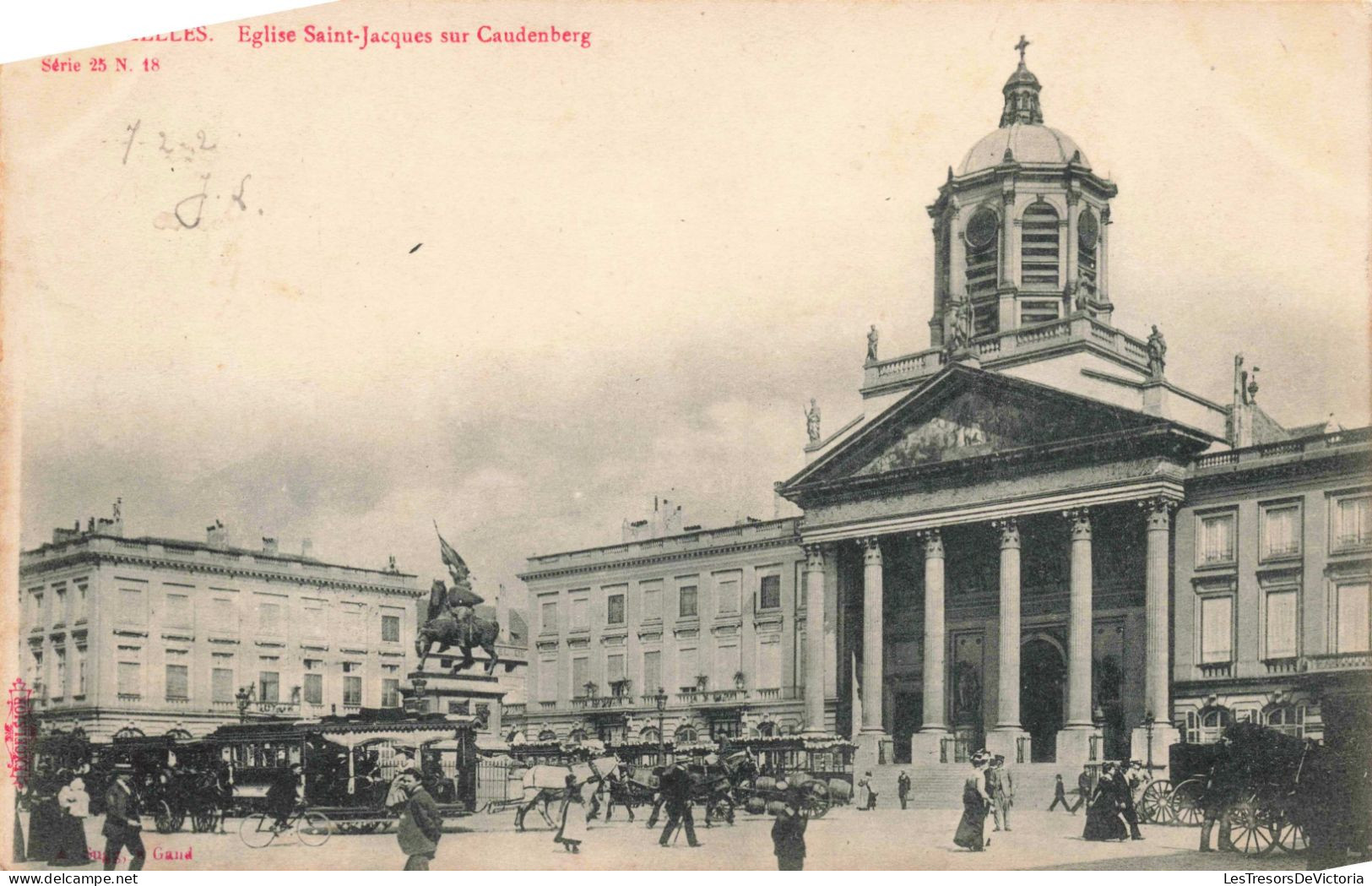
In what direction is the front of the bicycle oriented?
to the viewer's right

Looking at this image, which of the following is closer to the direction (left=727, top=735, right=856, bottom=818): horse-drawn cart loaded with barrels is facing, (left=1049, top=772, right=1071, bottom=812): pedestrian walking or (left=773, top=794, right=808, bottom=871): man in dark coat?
the man in dark coat

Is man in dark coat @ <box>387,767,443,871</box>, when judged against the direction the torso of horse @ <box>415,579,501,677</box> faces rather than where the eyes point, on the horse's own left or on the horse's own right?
on the horse's own left

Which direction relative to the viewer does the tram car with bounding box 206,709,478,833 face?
to the viewer's right

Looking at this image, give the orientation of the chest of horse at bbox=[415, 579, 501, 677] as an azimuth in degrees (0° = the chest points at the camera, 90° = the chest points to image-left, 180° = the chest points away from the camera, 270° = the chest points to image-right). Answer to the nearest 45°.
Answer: approximately 90°

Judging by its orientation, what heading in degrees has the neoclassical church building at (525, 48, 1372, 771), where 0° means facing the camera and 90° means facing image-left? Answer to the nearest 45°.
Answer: approximately 45°

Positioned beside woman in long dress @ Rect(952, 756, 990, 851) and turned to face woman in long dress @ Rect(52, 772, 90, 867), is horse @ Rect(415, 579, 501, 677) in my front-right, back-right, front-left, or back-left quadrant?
front-right

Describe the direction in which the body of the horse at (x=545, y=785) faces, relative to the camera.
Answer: to the viewer's right

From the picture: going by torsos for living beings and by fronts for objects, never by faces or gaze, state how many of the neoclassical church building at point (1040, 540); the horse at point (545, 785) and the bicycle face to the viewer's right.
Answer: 2

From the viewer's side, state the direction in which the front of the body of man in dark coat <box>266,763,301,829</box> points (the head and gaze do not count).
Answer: to the viewer's right

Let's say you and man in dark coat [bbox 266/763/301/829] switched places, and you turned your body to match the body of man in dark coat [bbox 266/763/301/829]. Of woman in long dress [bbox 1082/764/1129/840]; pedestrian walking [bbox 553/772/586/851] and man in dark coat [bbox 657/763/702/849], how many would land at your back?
0

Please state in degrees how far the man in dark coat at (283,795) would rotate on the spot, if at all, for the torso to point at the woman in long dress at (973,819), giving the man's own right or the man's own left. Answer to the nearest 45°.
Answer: approximately 45° to the man's own right

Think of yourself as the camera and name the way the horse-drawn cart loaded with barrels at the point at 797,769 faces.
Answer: facing to the left of the viewer

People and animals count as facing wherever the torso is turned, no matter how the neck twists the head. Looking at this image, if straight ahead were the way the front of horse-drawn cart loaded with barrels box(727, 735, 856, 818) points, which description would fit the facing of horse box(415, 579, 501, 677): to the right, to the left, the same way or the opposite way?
the same way
